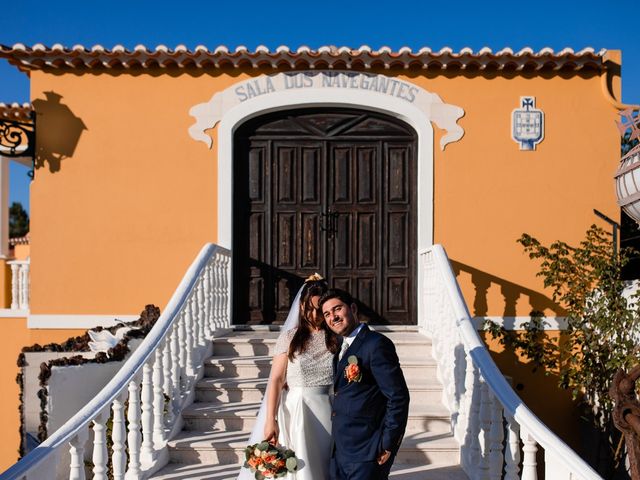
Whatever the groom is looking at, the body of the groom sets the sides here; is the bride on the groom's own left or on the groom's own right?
on the groom's own right

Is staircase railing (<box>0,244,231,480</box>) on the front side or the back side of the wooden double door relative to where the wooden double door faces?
on the front side

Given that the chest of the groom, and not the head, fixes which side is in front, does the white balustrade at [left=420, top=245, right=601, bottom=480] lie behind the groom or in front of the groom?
behind

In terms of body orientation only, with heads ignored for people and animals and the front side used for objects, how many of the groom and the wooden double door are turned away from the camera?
0

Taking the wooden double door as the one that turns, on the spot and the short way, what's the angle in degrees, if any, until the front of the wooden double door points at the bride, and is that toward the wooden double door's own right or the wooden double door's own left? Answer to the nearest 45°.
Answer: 0° — it already faces them

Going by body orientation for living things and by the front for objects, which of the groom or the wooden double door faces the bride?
the wooden double door

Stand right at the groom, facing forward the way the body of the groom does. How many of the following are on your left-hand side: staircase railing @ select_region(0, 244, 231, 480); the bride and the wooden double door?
0

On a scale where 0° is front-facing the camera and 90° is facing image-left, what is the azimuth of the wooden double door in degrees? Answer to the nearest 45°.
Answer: approximately 0°

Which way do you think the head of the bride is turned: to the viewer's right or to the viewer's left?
to the viewer's right

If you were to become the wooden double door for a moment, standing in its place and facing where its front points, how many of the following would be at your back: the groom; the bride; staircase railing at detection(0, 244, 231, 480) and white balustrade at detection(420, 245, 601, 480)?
0

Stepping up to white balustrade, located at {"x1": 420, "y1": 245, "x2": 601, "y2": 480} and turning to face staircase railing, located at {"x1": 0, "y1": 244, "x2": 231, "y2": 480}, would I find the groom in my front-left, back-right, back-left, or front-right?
front-left

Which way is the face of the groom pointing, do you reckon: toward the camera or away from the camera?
toward the camera

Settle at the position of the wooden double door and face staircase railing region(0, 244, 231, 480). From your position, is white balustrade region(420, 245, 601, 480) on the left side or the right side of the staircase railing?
left

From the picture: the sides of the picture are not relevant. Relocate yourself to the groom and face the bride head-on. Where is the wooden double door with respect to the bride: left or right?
right
